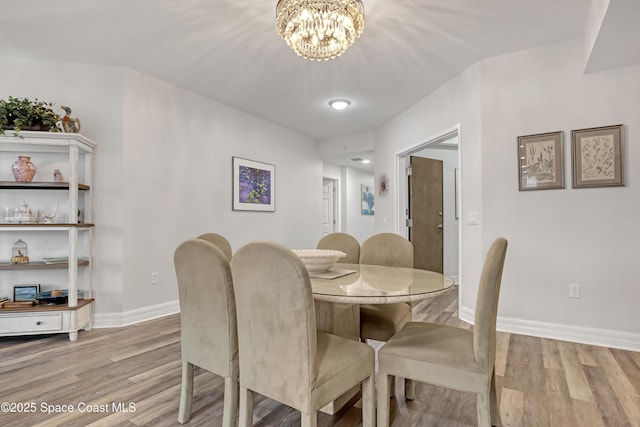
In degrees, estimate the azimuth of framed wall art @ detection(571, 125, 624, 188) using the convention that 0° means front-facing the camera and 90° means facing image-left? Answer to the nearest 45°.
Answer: approximately 45°

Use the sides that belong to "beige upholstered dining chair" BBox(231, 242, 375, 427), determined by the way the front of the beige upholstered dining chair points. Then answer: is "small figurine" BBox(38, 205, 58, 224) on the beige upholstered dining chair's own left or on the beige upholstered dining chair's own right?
on the beige upholstered dining chair's own left

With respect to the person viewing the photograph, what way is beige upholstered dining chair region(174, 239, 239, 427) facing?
facing away from the viewer and to the right of the viewer

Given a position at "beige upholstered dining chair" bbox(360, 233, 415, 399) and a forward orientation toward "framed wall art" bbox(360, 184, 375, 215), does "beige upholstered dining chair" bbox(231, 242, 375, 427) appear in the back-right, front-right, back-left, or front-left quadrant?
back-left

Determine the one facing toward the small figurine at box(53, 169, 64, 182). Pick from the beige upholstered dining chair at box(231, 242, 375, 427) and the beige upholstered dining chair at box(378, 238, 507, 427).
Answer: the beige upholstered dining chair at box(378, 238, 507, 427)

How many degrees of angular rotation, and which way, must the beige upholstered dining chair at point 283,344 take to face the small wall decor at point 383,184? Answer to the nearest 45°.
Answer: approximately 45° to its left

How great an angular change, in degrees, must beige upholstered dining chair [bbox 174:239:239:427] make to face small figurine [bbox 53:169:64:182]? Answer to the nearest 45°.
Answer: approximately 90° to its left

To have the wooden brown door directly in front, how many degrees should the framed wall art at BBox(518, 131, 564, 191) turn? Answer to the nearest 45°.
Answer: approximately 90° to its right

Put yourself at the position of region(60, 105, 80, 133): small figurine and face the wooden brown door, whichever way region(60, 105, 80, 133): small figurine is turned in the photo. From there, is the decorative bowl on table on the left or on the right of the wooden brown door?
right

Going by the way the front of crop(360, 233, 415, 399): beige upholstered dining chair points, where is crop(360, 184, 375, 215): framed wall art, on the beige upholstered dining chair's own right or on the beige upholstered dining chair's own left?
on the beige upholstered dining chair's own right
